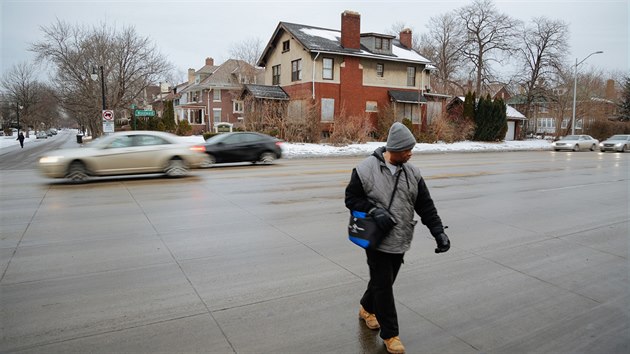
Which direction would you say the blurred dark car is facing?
to the viewer's left

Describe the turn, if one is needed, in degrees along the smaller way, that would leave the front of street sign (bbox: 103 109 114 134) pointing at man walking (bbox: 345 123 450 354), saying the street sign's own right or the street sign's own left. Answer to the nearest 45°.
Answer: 0° — it already faces them

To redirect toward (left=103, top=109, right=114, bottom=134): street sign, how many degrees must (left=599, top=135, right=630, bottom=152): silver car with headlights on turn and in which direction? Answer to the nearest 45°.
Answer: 0° — it already faces it

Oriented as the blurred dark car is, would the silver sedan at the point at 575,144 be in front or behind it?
behind

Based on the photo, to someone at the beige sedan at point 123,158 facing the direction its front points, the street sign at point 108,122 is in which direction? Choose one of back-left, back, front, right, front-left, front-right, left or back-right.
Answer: right

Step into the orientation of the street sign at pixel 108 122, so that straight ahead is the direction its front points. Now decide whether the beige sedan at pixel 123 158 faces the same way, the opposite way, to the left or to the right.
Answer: to the right

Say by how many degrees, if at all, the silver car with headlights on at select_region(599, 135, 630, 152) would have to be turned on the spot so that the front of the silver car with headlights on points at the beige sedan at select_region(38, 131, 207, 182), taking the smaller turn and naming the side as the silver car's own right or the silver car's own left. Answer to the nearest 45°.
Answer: approximately 45° to the silver car's own left

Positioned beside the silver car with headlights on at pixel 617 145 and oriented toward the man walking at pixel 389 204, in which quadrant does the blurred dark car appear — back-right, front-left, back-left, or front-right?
front-right

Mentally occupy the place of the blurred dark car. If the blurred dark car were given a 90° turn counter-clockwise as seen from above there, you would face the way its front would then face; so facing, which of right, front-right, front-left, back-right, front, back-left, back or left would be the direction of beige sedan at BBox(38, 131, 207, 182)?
front-right

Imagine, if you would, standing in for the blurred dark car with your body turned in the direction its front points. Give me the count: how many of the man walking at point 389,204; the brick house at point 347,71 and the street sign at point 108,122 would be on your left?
1

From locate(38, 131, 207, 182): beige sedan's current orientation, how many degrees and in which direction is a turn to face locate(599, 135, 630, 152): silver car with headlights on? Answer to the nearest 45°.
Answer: approximately 180°

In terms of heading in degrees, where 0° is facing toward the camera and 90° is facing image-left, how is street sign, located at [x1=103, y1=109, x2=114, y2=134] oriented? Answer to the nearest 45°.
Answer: approximately 0°

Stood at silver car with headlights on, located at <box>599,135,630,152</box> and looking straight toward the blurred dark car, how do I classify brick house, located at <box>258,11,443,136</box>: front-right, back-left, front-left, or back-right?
front-right

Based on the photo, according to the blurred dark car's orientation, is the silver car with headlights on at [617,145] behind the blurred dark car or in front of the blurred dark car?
behind

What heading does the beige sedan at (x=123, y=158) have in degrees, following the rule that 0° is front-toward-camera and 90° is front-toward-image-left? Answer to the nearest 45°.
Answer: approximately 90°

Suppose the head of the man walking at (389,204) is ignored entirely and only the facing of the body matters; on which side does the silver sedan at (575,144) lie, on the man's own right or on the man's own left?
on the man's own left
